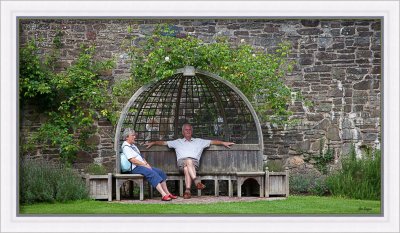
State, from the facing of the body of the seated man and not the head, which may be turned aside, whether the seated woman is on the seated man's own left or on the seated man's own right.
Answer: on the seated man's own right

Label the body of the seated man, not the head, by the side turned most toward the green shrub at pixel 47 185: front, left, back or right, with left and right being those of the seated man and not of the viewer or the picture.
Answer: right

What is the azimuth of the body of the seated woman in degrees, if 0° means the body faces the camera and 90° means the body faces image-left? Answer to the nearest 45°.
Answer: approximately 270°

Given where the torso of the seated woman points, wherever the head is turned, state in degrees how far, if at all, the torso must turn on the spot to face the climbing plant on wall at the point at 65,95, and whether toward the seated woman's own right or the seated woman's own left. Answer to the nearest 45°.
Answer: approximately 135° to the seated woman's own left

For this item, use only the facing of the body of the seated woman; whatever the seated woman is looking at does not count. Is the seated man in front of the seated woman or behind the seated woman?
in front

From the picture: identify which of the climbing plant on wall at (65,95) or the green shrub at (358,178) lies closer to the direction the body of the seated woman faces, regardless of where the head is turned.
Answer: the green shrub

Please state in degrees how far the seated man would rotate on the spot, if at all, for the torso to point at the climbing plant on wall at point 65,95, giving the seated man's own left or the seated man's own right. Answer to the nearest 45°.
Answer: approximately 135° to the seated man's own right

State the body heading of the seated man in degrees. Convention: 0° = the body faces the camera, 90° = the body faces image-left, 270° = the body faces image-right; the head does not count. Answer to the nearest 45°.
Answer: approximately 0°
